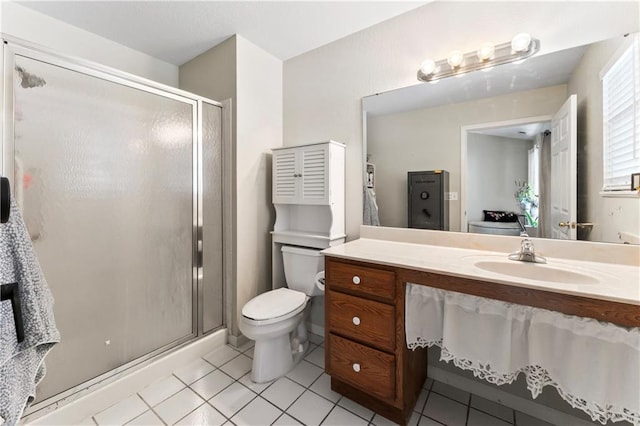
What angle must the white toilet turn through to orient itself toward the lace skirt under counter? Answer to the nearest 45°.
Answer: approximately 90° to its left

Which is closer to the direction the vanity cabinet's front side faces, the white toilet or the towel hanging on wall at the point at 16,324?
the towel hanging on wall

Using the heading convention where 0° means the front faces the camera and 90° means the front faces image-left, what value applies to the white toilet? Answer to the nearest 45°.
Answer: approximately 45°

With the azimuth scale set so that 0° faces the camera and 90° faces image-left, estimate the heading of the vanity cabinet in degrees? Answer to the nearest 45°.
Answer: approximately 45°

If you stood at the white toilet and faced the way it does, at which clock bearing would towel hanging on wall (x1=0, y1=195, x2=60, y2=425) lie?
The towel hanging on wall is roughly at 12 o'clock from the white toilet.

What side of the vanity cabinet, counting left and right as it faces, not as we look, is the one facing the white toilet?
right
